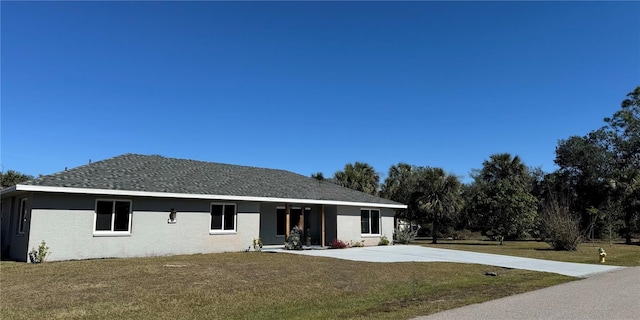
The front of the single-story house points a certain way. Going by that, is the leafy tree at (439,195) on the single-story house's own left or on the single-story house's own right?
on the single-story house's own left

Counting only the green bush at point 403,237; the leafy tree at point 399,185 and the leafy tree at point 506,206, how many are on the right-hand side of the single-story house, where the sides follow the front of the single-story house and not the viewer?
0

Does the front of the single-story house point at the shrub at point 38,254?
no

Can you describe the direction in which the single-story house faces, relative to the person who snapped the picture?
facing the viewer and to the right of the viewer

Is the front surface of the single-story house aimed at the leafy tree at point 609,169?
no

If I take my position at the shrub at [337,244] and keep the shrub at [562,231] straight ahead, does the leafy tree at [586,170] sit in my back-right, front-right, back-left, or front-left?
front-left

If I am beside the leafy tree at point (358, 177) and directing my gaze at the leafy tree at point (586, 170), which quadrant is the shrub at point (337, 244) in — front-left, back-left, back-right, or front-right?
back-right

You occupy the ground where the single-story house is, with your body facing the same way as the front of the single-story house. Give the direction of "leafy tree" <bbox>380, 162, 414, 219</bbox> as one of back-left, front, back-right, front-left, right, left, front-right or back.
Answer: left

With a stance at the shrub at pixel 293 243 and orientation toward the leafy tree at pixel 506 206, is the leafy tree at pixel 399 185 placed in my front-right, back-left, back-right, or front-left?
front-left

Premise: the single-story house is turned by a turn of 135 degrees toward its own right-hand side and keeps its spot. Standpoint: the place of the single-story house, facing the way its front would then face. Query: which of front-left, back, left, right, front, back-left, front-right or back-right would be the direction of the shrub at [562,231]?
back

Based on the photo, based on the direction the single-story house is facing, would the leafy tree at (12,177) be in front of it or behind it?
behind

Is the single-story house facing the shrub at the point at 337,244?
no
